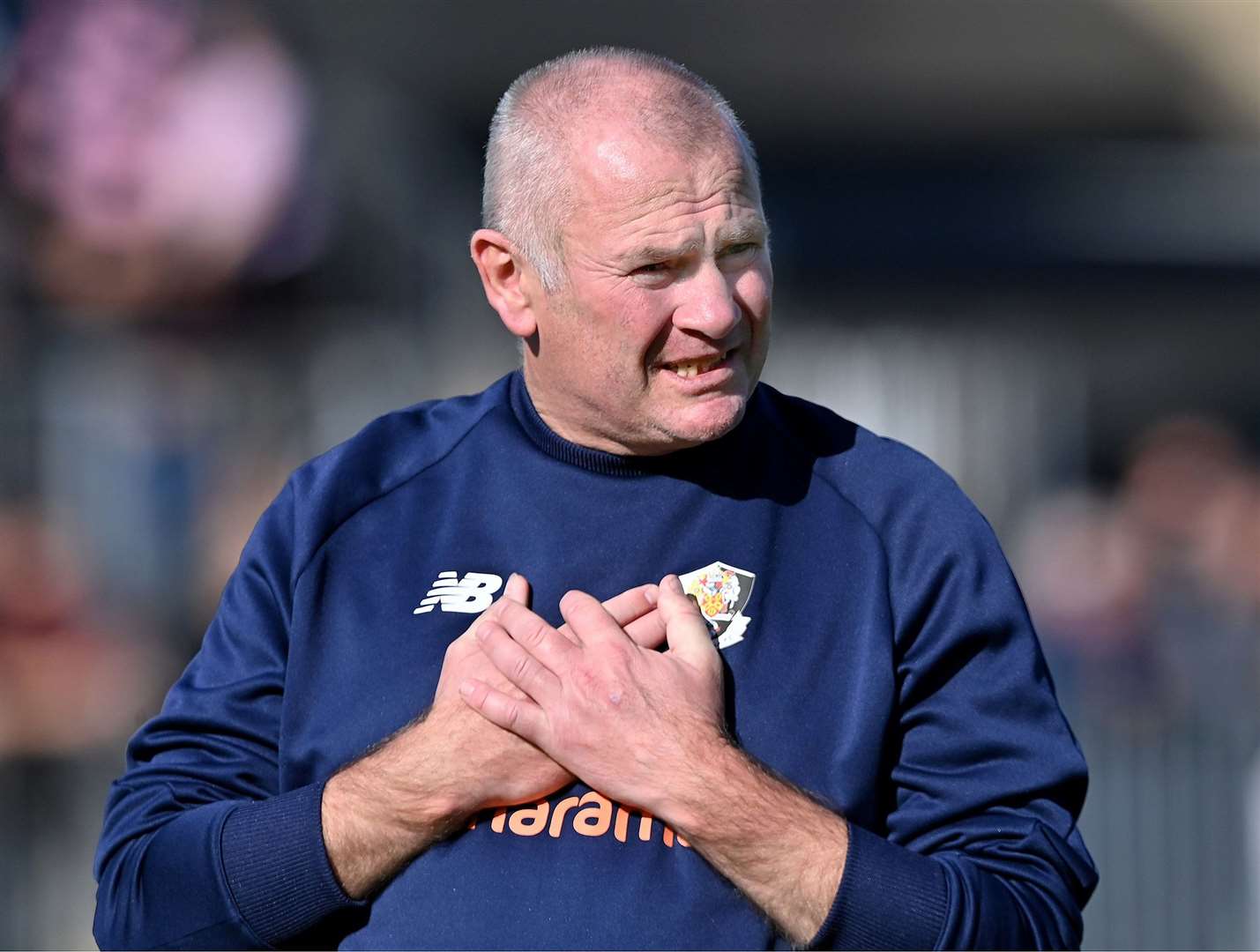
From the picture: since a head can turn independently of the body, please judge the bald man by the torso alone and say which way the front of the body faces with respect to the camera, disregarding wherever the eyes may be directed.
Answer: toward the camera

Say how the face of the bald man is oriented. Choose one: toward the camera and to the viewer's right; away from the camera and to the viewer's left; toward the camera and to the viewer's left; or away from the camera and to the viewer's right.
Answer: toward the camera and to the viewer's right
